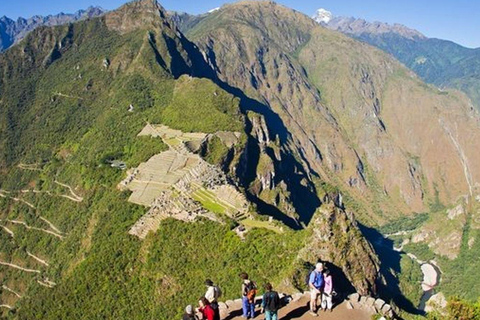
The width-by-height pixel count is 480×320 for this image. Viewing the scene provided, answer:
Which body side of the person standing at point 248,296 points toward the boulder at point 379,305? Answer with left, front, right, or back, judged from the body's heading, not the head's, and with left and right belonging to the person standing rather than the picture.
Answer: right

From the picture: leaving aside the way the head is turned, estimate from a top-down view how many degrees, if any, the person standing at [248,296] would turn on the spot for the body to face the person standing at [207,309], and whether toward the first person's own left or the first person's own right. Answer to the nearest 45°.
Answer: approximately 90° to the first person's own left

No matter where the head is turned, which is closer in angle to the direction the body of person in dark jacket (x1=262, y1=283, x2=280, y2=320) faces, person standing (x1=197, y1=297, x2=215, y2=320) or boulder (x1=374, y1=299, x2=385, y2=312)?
the boulder

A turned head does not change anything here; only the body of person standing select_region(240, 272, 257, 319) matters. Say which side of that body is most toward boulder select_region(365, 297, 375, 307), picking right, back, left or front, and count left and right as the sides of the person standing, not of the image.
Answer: right

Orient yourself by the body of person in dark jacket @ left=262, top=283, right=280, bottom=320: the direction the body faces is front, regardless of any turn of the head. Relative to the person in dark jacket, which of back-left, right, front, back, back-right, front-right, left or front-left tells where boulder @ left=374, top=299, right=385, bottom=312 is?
front-right

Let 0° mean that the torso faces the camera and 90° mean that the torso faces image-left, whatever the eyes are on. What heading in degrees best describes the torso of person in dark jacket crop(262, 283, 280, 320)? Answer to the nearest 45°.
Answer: approximately 180°

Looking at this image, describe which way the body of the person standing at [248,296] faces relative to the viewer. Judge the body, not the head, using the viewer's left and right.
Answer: facing away from the viewer and to the left of the viewer

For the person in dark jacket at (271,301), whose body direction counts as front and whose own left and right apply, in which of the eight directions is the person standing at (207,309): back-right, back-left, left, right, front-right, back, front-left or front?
back-left

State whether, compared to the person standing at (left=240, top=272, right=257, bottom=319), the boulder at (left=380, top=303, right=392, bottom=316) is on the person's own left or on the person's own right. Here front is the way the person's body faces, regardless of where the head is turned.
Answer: on the person's own right

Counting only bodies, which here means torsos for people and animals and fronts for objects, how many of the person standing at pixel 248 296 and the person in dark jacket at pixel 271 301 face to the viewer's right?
0
